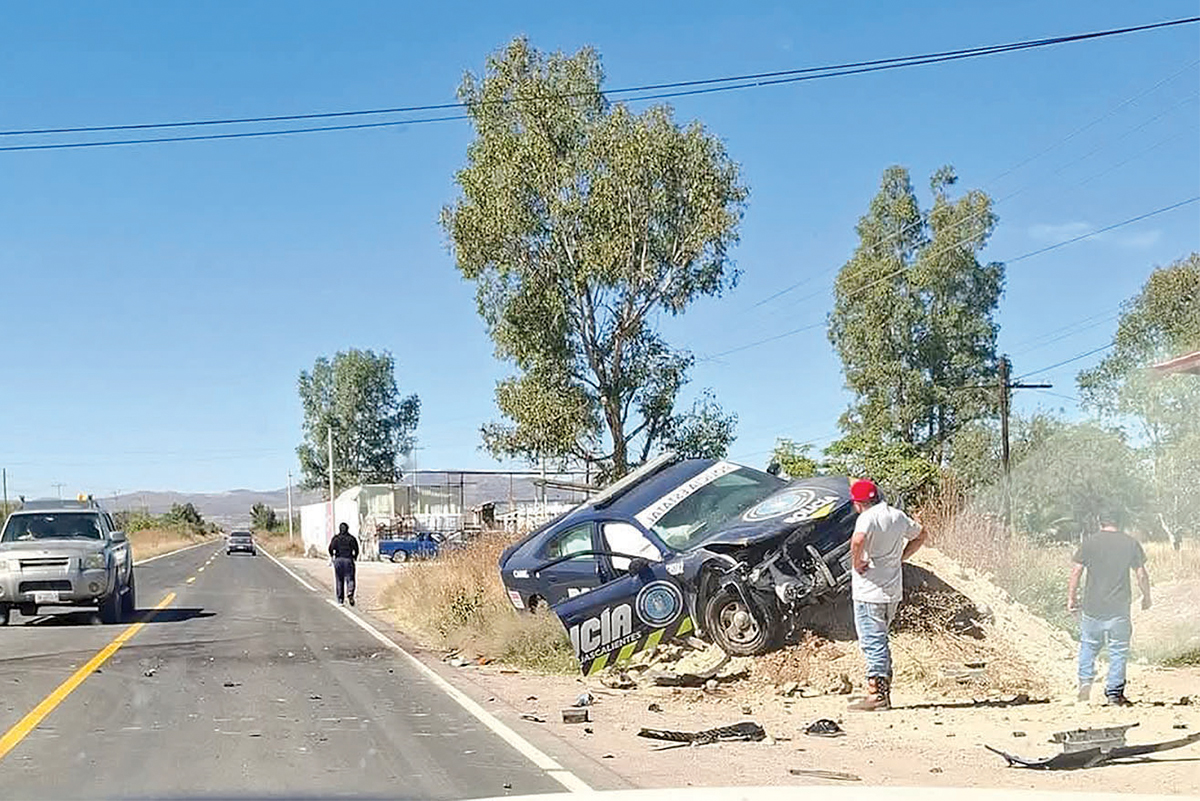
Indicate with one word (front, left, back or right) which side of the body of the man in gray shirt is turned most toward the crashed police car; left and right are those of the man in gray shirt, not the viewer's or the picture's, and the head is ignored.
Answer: left

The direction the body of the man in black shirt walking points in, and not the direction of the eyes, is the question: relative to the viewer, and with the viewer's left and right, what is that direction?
facing away from the viewer

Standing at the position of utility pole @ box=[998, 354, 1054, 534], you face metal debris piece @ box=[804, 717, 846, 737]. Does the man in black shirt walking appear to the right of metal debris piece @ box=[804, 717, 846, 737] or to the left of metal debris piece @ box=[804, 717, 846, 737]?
right

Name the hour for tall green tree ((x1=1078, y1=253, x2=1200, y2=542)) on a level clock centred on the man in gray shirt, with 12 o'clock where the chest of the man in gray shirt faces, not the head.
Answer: The tall green tree is roughly at 12 o'clock from the man in gray shirt.

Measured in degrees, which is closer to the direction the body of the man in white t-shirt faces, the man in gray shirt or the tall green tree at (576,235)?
the tall green tree

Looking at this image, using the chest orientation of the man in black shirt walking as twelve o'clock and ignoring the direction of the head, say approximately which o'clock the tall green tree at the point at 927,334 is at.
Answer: The tall green tree is roughly at 2 o'clock from the man in black shirt walking.

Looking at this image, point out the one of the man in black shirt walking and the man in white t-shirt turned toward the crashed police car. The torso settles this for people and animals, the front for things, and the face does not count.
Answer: the man in white t-shirt

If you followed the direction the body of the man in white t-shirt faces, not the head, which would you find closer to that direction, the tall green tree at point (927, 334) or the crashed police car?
the crashed police car

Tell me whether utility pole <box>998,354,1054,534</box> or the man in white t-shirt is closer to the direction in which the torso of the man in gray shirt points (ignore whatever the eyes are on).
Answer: the utility pole

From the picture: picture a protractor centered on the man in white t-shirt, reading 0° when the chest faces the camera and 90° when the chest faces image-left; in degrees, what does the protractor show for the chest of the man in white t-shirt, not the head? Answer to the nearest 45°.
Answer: approximately 135°

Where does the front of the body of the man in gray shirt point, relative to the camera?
away from the camera

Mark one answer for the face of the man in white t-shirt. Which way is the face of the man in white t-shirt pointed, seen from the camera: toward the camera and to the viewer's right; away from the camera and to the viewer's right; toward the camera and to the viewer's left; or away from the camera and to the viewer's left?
away from the camera and to the viewer's left

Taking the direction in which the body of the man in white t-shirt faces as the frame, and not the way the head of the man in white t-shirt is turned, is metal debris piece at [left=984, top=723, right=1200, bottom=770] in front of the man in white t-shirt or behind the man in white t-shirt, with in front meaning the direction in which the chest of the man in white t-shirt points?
behind
